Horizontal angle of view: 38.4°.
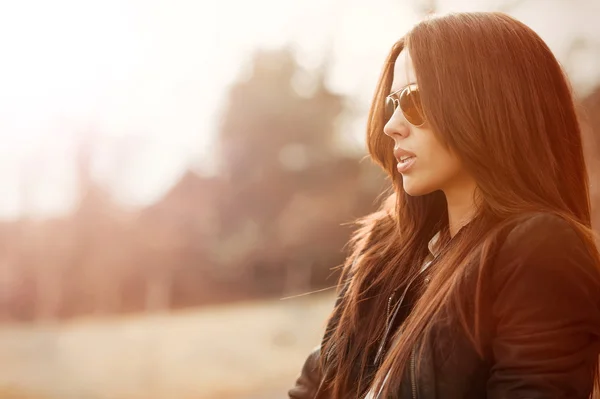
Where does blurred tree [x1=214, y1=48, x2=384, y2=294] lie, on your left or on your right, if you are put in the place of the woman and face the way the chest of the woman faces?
on your right

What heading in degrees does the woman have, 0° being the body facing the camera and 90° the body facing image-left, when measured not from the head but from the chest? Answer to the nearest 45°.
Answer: approximately 45°

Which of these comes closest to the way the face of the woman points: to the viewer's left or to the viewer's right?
to the viewer's left
